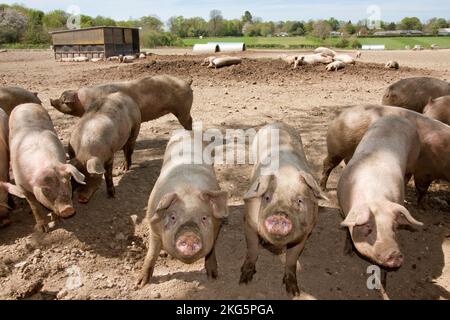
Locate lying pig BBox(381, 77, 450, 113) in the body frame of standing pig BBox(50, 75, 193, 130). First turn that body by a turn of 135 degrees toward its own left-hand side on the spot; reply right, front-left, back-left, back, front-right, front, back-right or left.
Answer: front-left

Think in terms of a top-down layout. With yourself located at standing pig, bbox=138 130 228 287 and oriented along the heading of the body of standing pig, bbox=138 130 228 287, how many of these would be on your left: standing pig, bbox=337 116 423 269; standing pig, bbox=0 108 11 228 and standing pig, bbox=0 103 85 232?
1

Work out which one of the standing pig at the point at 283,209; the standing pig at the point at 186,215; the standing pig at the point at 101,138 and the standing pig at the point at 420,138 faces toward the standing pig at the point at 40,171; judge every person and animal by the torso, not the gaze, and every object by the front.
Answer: the standing pig at the point at 101,138

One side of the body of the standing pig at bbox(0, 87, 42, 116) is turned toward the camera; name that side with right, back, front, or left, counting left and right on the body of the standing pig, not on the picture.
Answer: right

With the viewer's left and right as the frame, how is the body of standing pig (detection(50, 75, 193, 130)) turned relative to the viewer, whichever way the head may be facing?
facing to the left of the viewer

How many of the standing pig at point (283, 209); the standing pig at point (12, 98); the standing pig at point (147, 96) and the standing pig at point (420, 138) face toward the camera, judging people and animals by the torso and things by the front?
1

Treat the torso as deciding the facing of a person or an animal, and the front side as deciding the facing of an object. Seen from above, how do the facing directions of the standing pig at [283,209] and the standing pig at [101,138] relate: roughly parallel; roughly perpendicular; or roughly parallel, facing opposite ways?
roughly parallel

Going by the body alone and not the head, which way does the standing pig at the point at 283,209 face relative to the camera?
toward the camera

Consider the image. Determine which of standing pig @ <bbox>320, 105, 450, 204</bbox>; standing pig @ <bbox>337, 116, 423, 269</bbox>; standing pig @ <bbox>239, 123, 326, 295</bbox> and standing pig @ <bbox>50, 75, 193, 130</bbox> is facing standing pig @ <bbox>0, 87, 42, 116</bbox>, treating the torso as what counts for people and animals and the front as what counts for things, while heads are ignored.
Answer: standing pig @ <bbox>50, 75, 193, 130</bbox>

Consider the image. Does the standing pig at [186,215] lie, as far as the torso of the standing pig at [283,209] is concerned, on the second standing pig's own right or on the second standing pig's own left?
on the second standing pig's own right

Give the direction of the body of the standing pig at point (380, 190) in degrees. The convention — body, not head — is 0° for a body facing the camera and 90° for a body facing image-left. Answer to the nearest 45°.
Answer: approximately 0°

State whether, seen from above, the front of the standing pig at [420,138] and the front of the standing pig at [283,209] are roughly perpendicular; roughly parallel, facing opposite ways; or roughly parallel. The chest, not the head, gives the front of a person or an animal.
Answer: roughly perpendicular

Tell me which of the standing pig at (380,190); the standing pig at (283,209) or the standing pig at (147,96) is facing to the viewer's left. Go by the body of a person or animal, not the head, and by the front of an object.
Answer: the standing pig at (147,96)

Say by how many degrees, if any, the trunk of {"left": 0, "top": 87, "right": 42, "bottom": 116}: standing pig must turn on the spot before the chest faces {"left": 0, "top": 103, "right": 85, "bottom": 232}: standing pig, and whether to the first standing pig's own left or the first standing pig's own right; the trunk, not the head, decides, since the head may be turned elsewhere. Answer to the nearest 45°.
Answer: approximately 90° to the first standing pig's own right

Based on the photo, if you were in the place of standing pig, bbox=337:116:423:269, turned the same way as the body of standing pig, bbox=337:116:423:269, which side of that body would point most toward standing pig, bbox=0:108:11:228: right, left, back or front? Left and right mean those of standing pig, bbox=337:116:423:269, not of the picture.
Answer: right

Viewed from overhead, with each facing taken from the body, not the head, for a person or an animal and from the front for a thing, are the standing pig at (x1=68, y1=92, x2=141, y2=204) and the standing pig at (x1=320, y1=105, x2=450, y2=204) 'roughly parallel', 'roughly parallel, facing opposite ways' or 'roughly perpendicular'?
roughly perpendicular
